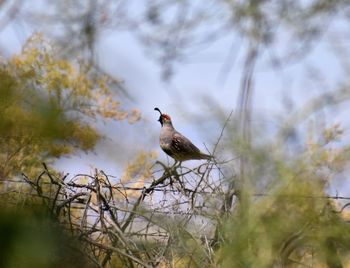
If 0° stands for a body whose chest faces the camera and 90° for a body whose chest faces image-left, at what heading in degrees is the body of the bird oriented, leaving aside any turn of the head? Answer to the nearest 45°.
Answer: approximately 90°
